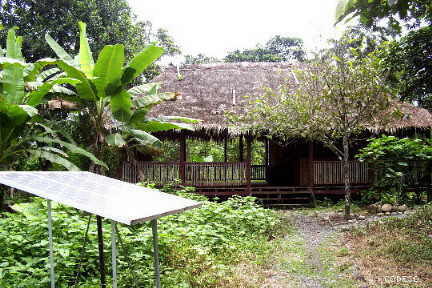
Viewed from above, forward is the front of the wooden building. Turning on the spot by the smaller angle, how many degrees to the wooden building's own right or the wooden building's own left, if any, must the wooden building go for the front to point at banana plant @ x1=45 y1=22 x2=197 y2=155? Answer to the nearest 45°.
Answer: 0° — it already faces it

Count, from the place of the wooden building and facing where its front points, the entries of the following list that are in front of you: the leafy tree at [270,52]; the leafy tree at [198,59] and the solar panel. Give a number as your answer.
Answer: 1

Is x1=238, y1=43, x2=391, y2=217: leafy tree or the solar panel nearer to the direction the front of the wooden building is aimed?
the solar panel

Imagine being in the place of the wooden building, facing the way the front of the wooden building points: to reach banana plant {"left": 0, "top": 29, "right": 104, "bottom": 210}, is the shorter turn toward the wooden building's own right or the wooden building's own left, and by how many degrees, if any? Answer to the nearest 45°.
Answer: approximately 45° to the wooden building's own right

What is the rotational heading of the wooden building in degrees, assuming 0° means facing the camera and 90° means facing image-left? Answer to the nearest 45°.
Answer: approximately 0°

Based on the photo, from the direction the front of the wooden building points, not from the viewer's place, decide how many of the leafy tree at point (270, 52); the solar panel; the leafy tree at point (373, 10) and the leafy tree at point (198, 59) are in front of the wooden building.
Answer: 2

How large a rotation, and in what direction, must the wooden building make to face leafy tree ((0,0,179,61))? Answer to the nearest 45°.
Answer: approximately 90° to its right

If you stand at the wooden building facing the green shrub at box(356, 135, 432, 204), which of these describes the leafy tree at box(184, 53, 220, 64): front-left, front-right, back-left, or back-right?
back-left

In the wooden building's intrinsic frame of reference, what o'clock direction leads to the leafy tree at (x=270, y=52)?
The leafy tree is roughly at 6 o'clock from the wooden building.

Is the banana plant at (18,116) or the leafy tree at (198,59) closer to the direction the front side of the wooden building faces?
the banana plant
